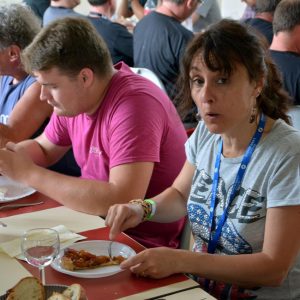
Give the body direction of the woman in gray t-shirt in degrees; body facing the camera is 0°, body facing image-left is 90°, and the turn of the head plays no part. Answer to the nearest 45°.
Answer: approximately 45°

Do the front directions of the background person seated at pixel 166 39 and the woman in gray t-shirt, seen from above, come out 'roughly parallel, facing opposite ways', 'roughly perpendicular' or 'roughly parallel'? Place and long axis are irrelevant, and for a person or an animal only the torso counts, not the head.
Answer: roughly parallel, facing opposite ways

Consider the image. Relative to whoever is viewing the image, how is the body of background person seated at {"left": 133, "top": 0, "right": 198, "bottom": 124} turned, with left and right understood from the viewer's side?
facing away from the viewer and to the right of the viewer

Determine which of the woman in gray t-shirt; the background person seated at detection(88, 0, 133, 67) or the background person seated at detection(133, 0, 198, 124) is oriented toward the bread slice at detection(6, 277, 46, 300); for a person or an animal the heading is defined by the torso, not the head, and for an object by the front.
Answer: the woman in gray t-shirt

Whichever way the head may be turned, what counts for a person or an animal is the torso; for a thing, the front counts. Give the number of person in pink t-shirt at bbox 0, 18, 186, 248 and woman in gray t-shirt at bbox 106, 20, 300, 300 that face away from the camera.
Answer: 0
